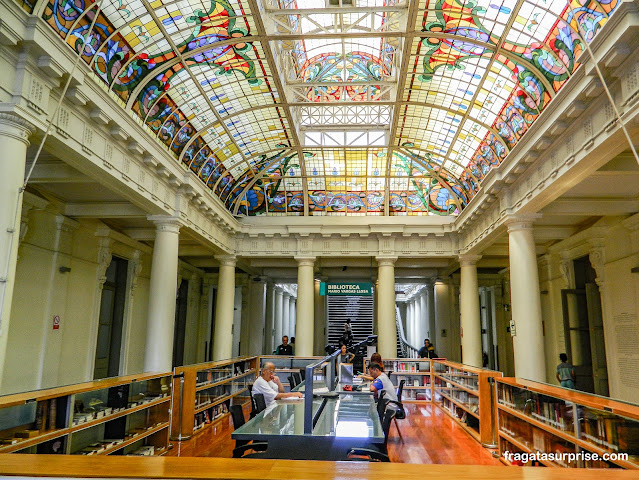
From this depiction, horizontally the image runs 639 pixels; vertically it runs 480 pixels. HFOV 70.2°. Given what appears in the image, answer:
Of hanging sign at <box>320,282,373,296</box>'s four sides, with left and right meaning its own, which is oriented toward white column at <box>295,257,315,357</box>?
right

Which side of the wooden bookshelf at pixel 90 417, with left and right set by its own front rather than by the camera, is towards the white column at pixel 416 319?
left

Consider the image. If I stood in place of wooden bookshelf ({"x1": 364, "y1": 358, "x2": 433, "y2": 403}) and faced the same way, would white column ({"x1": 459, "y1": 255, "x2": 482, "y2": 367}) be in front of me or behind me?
behind

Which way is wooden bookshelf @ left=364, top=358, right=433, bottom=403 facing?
toward the camera

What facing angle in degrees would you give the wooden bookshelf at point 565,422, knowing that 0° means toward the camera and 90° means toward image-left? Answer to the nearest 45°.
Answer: approximately 45°

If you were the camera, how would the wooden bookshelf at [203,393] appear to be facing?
facing the viewer and to the right of the viewer

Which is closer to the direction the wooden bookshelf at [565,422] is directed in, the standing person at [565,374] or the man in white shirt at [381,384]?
the man in white shirt

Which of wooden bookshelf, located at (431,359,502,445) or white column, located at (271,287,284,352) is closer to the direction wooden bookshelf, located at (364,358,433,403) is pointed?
the wooden bookshelf

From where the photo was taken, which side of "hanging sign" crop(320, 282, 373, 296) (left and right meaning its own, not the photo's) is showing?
front

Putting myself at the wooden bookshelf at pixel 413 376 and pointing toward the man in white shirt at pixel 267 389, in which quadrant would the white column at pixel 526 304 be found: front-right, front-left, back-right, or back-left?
front-left

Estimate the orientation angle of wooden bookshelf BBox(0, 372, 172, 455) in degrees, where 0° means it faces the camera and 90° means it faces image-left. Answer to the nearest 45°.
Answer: approximately 315°

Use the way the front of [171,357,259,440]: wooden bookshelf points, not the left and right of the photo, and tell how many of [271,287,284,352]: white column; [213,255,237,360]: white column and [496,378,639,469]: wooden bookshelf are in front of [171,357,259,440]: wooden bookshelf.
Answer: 1

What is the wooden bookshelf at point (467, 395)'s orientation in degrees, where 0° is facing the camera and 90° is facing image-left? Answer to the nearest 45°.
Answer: approximately 45°

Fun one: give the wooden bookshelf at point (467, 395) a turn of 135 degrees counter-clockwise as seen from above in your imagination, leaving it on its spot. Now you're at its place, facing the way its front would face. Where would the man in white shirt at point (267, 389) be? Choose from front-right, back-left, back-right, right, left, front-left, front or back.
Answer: back-right

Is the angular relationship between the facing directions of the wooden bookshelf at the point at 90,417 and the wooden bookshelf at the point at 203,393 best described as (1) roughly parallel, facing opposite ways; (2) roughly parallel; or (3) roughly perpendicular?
roughly parallel

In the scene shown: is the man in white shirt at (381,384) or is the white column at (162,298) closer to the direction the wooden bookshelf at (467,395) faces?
the man in white shirt

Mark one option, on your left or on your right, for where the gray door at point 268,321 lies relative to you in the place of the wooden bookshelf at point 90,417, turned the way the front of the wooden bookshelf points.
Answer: on your left

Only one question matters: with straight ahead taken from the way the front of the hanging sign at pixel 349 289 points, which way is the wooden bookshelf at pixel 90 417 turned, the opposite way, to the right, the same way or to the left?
to the left

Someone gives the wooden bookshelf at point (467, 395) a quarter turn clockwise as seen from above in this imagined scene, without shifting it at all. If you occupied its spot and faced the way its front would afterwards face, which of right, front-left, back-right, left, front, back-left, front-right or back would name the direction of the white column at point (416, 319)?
front-right

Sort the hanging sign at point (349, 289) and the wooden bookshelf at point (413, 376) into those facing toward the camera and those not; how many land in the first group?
2
